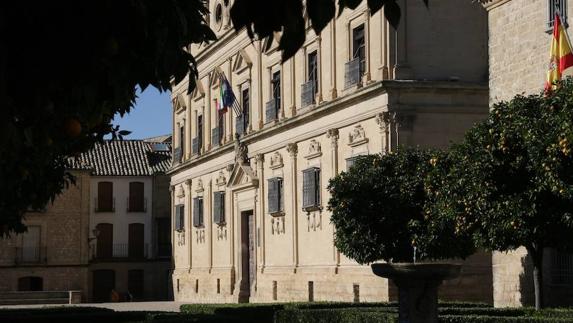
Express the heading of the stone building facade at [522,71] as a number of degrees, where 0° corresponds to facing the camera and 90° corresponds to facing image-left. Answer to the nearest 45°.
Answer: approximately 45°

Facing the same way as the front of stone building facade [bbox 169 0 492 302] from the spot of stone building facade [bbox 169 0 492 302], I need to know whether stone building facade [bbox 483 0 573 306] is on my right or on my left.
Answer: on my left

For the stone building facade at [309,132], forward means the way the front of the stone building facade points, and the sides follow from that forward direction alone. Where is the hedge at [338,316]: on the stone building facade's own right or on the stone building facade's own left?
on the stone building facade's own left

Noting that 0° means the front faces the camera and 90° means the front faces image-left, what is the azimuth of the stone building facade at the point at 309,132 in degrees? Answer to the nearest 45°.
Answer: approximately 45°

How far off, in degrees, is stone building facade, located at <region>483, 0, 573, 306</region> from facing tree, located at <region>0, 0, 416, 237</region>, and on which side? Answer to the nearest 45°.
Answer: approximately 45° to its left

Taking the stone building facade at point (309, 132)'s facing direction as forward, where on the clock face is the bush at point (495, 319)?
The bush is roughly at 10 o'clock from the stone building facade.

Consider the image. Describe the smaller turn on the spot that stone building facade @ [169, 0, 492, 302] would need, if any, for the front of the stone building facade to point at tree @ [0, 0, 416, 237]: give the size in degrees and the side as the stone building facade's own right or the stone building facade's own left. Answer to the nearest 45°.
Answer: approximately 45° to the stone building facade's own left
